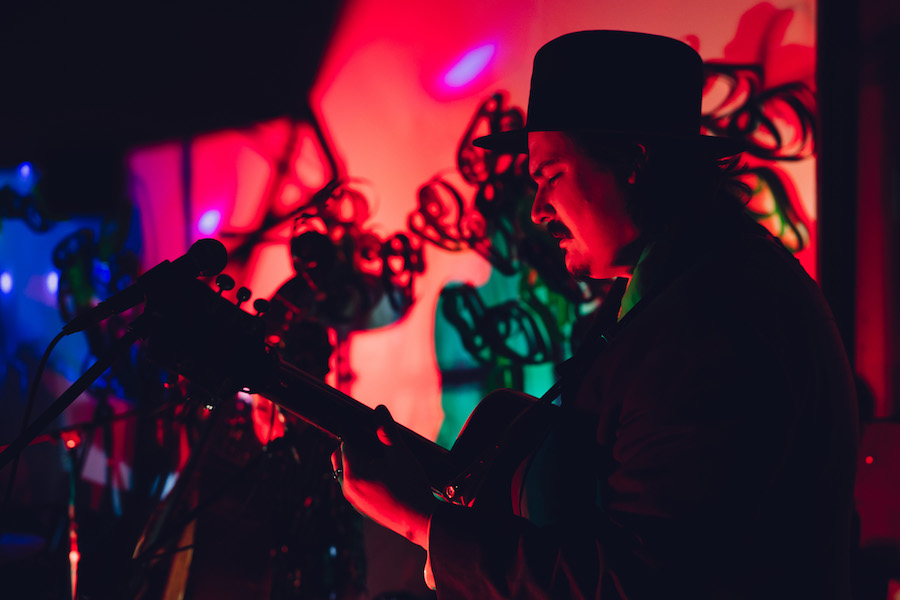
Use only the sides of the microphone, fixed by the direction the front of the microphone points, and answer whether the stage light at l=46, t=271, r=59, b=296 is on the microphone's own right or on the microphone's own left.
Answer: on the microphone's own left

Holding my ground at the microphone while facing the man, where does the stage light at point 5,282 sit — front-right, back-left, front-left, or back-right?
back-left

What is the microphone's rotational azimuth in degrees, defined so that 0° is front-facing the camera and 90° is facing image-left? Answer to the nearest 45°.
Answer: approximately 270°

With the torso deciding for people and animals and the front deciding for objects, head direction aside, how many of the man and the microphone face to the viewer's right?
1

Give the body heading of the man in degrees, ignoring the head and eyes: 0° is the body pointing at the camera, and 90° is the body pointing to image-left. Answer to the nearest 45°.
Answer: approximately 90°
